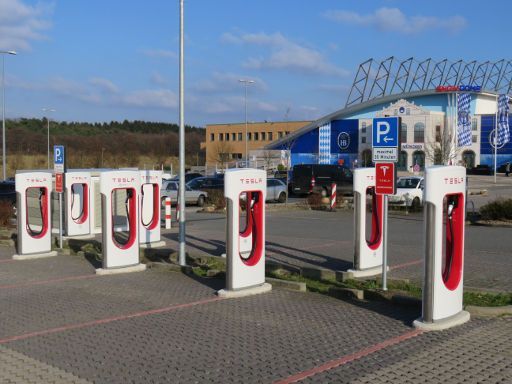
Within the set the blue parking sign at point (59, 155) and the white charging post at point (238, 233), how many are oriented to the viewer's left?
0

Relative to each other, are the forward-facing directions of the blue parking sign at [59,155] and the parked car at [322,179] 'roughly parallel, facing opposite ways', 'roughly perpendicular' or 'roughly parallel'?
roughly perpendicular

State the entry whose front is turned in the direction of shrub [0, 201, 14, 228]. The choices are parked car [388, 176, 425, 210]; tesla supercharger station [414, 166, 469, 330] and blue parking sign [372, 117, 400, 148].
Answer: the parked car

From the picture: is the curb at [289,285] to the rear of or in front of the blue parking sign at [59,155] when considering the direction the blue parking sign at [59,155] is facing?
in front

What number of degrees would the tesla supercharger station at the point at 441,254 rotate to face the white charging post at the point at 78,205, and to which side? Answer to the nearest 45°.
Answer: approximately 180°

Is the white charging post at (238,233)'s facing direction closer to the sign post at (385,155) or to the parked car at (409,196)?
the sign post

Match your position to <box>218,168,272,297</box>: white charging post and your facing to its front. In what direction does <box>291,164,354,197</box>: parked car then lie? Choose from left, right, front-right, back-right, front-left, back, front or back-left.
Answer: back-left

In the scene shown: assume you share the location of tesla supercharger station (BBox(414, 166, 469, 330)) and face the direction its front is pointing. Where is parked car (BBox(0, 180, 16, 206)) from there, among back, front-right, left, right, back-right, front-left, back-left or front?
back

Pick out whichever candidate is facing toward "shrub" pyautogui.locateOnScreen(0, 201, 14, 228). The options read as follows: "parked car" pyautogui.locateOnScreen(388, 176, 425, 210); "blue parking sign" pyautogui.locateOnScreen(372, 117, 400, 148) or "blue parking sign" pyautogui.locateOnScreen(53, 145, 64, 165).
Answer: the parked car

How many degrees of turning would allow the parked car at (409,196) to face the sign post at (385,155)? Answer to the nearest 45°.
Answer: approximately 45° to its left

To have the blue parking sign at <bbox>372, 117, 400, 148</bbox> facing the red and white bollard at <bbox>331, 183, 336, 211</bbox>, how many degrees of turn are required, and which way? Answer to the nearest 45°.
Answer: approximately 180°

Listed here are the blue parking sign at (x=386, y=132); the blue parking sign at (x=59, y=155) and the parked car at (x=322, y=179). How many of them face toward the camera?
2

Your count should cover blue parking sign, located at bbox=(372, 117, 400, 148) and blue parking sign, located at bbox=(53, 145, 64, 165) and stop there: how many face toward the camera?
2
